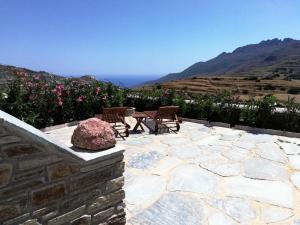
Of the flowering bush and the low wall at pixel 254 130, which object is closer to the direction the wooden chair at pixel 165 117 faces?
the flowering bush

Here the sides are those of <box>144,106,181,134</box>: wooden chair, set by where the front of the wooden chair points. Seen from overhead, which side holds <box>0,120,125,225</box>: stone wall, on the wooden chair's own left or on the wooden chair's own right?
on the wooden chair's own left

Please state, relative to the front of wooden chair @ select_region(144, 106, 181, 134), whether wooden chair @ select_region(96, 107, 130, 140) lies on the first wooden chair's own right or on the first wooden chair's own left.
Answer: on the first wooden chair's own left

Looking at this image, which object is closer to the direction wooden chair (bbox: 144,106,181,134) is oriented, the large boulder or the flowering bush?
the flowering bush

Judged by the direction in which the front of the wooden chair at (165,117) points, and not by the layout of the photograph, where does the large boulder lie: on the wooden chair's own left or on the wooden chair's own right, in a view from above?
on the wooden chair's own left

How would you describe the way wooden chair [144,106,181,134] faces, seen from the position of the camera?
facing away from the viewer and to the left of the viewer

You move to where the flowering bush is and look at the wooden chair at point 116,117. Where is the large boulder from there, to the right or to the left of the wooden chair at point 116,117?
right

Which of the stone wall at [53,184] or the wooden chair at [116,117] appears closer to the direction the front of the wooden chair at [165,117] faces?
the wooden chair
